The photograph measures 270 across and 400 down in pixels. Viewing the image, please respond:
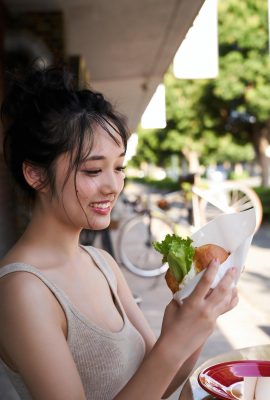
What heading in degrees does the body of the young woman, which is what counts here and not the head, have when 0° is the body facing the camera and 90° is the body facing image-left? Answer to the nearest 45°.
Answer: approximately 315°

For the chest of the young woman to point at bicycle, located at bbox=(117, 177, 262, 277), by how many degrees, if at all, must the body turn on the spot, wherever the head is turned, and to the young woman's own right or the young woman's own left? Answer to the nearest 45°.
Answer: approximately 135° to the young woman's own left
